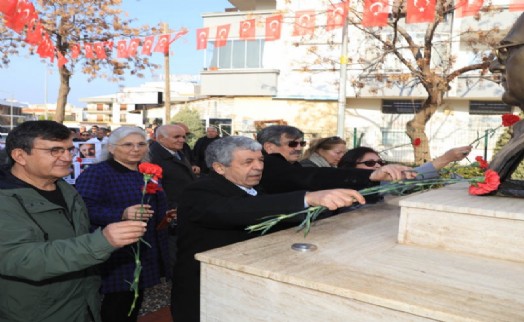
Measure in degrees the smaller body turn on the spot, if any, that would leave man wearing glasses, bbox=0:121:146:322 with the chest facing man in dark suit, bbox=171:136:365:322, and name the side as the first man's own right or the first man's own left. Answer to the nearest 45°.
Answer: approximately 45° to the first man's own left

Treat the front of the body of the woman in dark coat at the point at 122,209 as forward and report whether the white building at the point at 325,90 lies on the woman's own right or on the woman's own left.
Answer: on the woman's own left

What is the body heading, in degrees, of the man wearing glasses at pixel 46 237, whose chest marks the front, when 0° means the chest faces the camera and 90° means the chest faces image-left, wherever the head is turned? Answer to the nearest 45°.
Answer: approximately 315°

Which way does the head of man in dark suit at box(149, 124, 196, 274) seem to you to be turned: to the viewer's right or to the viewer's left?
to the viewer's right

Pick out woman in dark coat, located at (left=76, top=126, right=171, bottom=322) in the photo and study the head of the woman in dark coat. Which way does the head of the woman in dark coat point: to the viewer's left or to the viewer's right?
to the viewer's right

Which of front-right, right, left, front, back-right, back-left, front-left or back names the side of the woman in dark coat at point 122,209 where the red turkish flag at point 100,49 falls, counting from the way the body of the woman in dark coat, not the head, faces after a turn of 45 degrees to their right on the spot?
back

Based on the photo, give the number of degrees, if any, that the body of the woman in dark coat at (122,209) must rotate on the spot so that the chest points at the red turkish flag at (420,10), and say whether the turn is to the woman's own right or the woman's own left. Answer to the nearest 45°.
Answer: approximately 90° to the woman's own left

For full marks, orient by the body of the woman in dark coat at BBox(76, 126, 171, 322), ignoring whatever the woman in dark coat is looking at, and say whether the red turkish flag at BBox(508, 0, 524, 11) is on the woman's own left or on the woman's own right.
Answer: on the woman's own left

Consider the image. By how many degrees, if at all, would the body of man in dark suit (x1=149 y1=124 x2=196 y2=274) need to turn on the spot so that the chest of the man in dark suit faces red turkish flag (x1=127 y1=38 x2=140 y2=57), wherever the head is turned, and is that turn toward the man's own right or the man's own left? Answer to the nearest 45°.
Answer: approximately 135° to the man's own left

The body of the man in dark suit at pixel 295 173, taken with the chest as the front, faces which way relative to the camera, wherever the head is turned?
to the viewer's right

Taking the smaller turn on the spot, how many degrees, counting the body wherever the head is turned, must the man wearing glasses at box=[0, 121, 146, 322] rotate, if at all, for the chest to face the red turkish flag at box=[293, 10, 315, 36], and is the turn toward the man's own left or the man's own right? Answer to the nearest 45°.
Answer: approximately 90° to the man's own left
